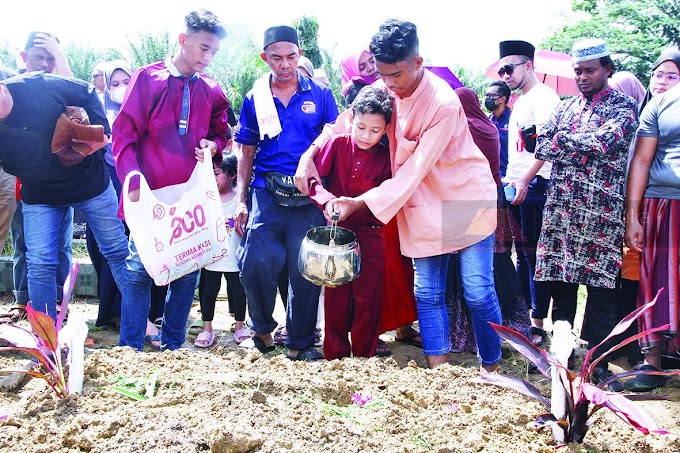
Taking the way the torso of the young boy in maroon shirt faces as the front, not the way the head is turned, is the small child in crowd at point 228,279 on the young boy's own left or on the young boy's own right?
on the young boy's own right

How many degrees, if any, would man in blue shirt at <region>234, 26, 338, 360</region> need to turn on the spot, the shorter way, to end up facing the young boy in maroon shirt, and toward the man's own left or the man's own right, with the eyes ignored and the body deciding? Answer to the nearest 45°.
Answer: approximately 45° to the man's own left

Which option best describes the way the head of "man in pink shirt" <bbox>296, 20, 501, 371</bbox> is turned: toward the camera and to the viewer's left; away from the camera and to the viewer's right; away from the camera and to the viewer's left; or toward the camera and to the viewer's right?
toward the camera and to the viewer's left

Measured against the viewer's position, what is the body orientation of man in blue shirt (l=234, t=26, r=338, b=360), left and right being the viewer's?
facing the viewer

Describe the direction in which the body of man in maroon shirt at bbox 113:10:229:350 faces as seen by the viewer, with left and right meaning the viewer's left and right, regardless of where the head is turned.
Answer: facing the viewer and to the right of the viewer

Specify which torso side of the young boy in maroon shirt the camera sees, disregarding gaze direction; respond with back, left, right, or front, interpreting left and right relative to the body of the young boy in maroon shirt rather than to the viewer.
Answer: front

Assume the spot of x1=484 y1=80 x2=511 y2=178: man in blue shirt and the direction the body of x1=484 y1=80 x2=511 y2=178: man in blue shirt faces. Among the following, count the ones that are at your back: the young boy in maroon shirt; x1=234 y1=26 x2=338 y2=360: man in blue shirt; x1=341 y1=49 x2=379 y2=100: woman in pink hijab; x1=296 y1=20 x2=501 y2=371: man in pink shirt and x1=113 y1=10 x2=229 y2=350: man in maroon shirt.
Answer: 0

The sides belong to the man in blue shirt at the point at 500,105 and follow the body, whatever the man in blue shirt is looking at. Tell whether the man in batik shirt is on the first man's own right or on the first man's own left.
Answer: on the first man's own left

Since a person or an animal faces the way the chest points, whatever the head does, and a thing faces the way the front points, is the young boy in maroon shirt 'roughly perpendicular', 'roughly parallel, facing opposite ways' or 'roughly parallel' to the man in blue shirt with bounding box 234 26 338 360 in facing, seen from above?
roughly parallel

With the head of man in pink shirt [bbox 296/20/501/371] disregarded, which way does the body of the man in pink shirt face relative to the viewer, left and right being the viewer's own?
facing the viewer and to the left of the viewer

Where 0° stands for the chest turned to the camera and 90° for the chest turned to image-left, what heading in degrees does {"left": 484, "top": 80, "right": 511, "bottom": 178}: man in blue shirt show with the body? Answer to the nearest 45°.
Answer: approximately 45°

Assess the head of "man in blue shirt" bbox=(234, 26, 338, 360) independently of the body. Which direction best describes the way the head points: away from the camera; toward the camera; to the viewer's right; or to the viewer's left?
toward the camera

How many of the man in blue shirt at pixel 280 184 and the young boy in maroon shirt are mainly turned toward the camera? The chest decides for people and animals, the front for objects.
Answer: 2

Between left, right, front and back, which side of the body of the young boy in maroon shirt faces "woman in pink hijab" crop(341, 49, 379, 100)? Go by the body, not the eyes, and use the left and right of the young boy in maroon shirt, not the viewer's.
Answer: back

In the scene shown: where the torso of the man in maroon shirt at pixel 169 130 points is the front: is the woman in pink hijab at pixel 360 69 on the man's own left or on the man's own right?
on the man's own left

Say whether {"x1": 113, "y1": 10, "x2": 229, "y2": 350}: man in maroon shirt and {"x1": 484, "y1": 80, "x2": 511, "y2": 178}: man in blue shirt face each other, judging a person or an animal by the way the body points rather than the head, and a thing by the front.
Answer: no
